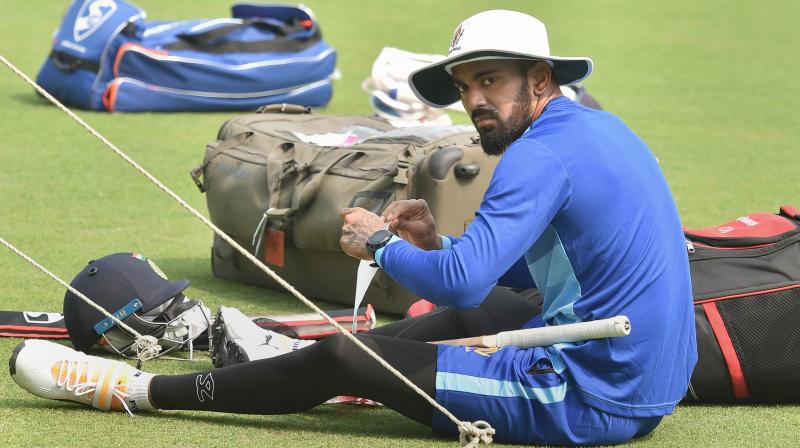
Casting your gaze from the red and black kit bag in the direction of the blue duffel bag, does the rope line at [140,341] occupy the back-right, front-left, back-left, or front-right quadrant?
front-left

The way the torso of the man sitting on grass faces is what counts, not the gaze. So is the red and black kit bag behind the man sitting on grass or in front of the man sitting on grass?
behind

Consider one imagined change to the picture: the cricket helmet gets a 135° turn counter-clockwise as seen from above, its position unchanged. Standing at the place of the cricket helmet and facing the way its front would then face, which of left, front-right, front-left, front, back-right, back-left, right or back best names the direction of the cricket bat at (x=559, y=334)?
back

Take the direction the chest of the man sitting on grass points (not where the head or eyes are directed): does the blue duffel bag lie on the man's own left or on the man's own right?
on the man's own right

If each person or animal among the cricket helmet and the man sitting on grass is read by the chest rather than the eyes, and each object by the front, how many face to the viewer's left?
1

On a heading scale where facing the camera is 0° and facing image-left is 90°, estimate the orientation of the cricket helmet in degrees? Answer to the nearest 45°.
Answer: approximately 270°

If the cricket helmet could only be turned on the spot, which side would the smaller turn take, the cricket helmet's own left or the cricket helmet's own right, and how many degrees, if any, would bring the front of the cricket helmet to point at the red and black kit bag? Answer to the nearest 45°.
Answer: approximately 45° to the cricket helmet's own right

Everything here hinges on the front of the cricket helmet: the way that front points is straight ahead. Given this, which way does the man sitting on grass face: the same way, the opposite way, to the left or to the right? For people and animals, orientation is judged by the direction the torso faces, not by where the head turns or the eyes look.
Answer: the opposite way

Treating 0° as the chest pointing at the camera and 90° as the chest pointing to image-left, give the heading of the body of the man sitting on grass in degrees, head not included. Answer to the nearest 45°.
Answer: approximately 90°

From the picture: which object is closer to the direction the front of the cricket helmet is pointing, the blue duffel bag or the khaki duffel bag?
the khaki duffel bag
